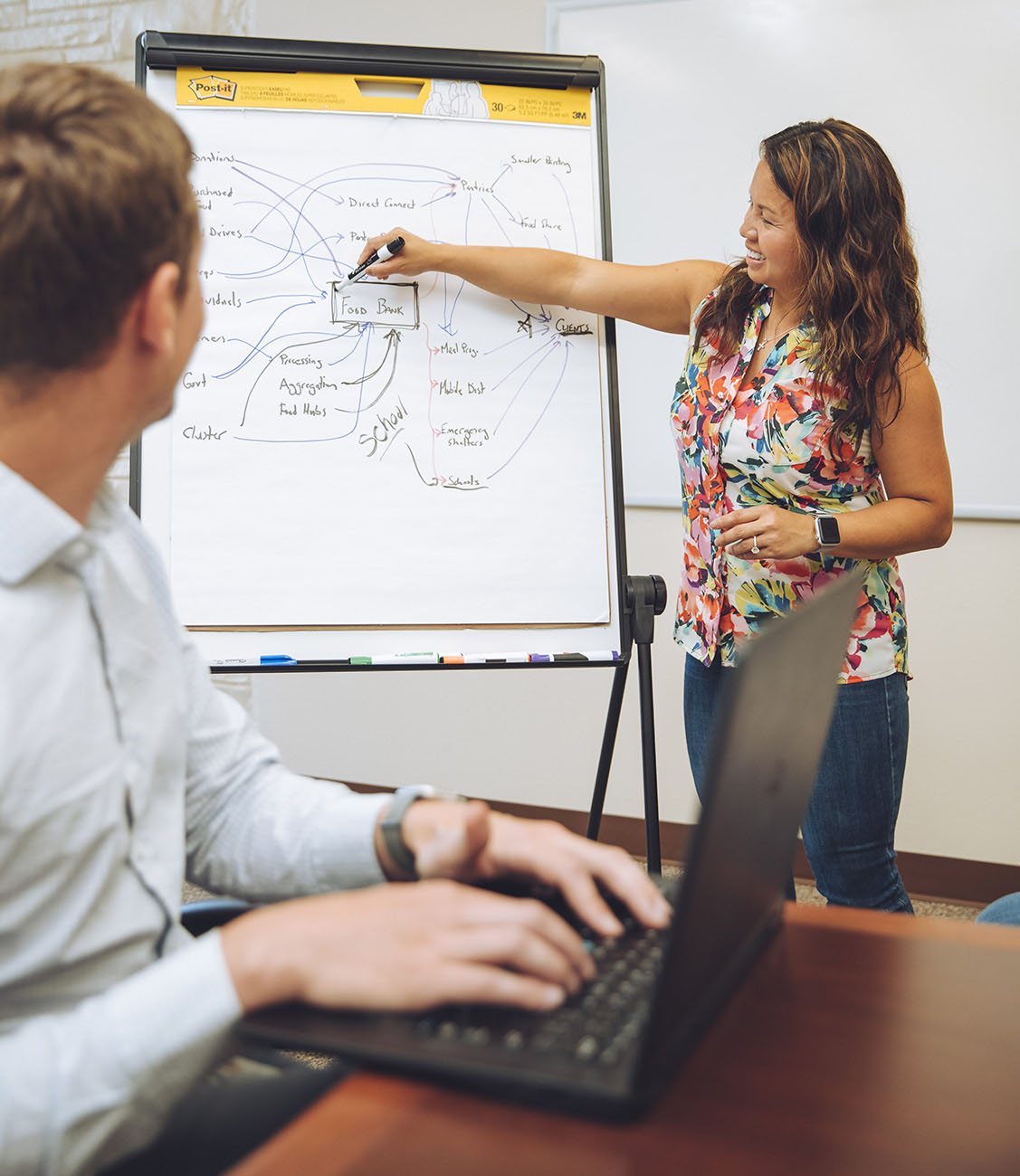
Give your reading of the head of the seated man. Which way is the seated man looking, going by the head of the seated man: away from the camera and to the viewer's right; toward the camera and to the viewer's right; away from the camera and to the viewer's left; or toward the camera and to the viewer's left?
away from the camera and to the viewer's right

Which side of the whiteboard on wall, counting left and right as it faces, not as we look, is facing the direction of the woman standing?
front

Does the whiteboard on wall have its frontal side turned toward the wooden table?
yes

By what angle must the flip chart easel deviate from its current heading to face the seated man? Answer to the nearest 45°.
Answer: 0° — it already faces them

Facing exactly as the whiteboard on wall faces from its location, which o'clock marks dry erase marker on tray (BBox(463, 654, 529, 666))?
The dry erase marker on tray is roughly at 1 o'clock from the whiteboard on wall.

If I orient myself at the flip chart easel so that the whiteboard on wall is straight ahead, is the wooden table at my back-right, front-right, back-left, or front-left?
back-right

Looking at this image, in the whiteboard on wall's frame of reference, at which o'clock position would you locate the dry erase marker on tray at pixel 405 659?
The dry erase marker on tray is roughly at 1 o'clock from the whiteboard on wall.

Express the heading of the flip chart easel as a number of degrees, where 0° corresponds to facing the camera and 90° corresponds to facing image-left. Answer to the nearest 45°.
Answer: approximately 0°

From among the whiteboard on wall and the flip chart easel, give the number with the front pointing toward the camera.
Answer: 2

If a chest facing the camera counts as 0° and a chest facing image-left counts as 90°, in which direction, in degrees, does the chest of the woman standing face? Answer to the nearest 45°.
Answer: approximately 45°

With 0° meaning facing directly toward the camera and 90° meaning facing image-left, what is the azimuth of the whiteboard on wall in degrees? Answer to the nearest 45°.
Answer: approximately 0°
